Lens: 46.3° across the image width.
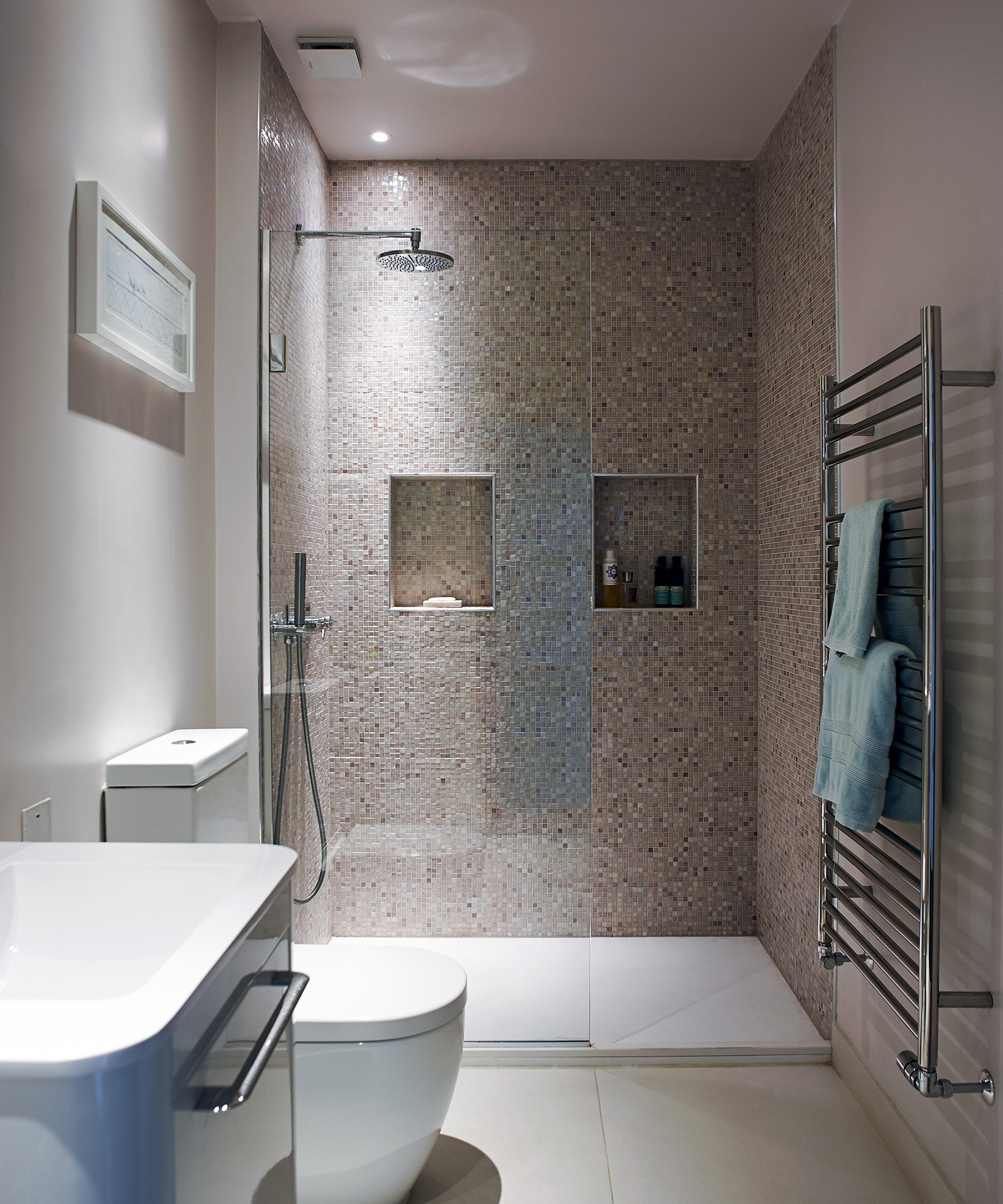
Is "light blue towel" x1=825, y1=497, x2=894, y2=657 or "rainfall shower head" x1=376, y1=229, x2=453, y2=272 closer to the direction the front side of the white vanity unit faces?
the light blue towel

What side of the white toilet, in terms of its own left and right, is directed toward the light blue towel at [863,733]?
front

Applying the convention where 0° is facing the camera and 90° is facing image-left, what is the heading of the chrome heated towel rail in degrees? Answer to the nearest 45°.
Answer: approximately 90°

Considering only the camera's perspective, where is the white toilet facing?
facing to the right of the viewer

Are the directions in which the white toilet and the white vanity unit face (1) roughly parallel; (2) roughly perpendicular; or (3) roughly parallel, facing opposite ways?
roughly parallel

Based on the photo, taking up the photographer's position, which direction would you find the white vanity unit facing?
facing to the right of the viewer

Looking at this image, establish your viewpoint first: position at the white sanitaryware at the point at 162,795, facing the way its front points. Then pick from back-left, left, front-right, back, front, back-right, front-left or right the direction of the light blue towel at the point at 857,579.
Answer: front

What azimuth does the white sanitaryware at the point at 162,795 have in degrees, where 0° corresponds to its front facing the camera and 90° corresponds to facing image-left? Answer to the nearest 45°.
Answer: approximately 270°

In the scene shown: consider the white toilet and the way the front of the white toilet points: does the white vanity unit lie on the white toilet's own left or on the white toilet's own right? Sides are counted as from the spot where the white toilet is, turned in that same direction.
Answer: on the white toilet's own right

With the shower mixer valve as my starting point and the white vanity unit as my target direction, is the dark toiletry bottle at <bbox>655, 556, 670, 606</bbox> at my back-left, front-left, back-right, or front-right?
back-left
